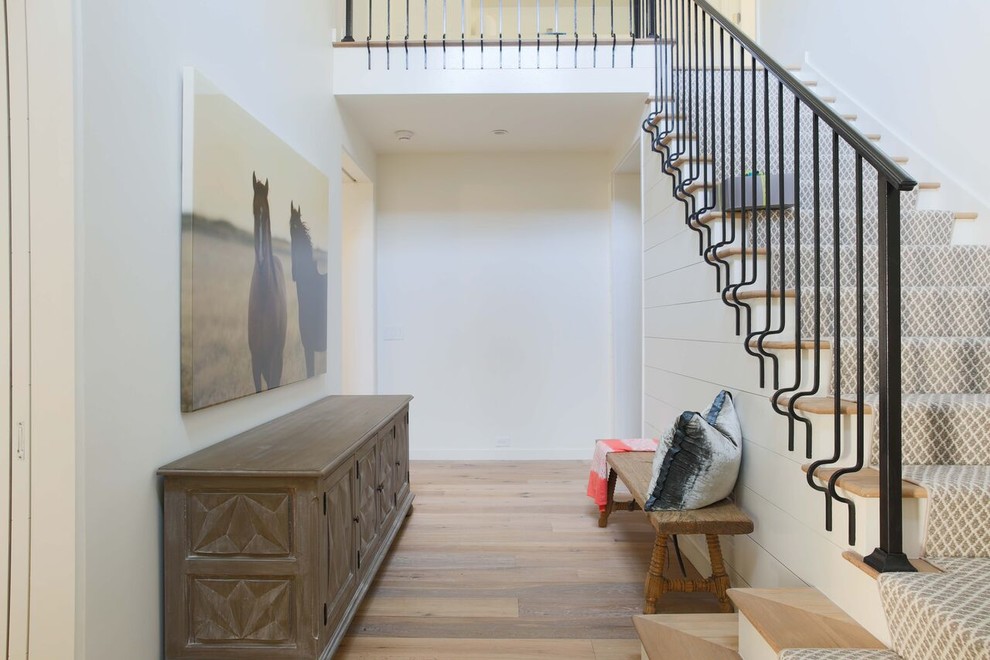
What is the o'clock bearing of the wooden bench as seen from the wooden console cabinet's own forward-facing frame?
The wooden bench is roughly at 12 o'clock from the wooden console cabinet.

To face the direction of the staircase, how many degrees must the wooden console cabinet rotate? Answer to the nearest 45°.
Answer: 0° — it already faces it

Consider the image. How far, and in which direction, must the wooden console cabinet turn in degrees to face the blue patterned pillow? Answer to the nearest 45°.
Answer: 0° — it already faces it

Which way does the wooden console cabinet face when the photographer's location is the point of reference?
facing to the right of the viewer

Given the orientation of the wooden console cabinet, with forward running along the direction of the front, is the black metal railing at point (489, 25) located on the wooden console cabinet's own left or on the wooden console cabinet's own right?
on the wooden console cabinet's own left

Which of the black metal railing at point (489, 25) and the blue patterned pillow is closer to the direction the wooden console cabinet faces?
the blue patterned pillow
